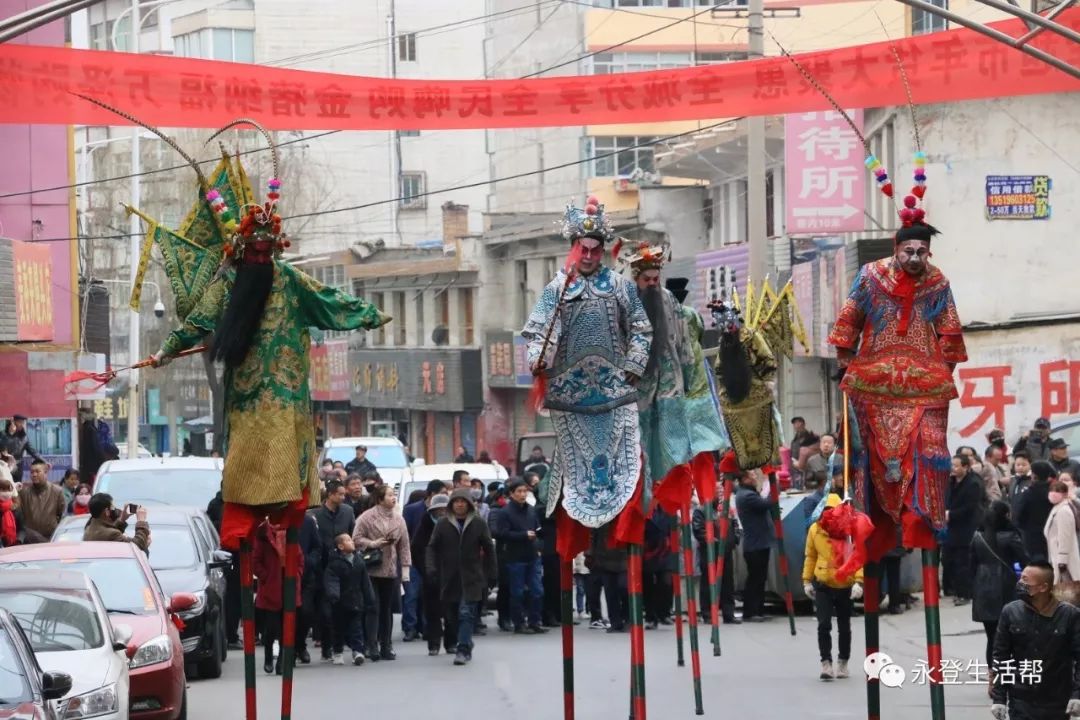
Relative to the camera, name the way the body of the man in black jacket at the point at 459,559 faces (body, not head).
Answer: toward the camera

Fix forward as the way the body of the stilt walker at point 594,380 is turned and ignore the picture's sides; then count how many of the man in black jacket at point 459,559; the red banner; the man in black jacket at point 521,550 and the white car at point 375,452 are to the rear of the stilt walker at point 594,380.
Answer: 4

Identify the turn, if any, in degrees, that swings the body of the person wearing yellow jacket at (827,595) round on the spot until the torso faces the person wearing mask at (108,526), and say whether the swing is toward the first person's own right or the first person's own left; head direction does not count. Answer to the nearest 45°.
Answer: approximately 90° to the first person's own right

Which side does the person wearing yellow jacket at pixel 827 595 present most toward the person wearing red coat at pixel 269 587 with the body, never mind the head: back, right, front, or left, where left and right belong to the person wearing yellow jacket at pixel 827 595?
right

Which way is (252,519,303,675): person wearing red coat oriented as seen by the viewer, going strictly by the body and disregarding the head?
toward the camera

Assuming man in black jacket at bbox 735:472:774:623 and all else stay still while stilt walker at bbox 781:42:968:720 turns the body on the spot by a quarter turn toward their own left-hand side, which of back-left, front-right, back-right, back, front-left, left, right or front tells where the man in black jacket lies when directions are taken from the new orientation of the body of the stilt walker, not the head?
left

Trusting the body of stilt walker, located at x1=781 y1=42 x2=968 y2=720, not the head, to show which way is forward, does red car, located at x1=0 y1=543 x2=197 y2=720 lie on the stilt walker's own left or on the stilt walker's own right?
on the stilt walker's own right

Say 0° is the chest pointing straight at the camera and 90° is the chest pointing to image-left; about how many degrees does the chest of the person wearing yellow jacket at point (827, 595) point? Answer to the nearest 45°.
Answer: approximately 0°

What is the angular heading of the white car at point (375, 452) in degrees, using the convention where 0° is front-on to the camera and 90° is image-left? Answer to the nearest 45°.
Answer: approximately 0°

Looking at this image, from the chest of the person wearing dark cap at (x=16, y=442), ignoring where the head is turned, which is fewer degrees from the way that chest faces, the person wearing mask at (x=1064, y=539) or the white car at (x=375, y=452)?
the person wearing mask

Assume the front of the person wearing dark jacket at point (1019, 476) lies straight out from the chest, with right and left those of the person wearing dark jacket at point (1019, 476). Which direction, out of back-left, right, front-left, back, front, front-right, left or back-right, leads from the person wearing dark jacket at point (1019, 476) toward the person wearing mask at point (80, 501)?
front-right

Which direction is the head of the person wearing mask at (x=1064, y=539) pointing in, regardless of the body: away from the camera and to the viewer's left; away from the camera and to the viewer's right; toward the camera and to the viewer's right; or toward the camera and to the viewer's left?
toward the camera and to the viewer's left

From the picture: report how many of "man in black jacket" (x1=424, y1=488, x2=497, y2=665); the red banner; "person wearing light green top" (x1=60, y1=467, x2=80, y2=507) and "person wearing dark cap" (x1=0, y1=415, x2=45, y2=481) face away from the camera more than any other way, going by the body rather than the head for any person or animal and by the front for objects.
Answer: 1

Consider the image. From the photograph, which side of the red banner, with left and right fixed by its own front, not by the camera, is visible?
back
